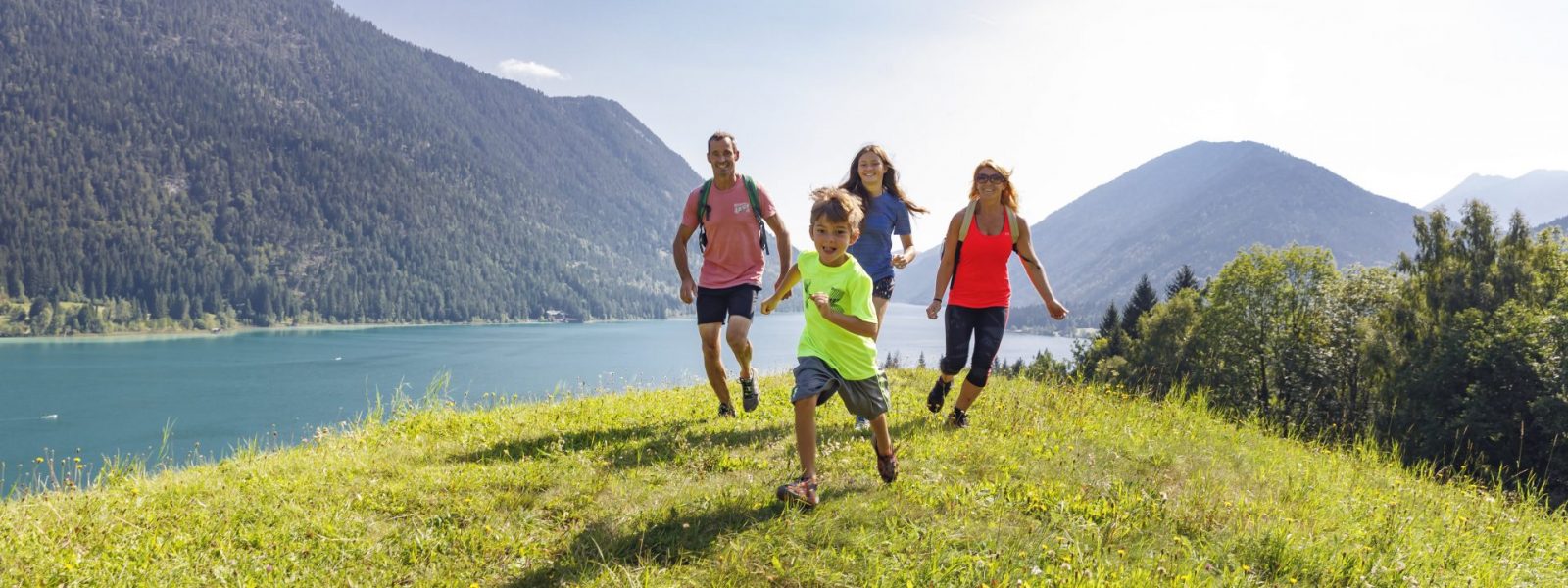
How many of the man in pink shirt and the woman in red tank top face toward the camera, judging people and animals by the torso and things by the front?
2

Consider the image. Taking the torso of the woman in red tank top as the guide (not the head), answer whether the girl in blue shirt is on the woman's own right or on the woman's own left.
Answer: on the woman's own right

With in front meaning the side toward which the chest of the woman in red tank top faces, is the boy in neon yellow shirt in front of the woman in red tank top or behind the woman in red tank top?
in front

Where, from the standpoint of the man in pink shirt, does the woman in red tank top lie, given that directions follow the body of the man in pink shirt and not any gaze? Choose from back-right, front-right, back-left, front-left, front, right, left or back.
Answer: left

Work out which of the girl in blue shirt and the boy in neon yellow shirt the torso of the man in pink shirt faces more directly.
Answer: the boy in neon yellow shirt

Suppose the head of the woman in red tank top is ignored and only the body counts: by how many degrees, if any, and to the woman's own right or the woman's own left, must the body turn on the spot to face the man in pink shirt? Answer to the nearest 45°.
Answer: approximately 90° to the woman's own right

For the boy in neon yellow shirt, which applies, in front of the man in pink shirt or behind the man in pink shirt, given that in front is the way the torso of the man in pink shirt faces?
in front

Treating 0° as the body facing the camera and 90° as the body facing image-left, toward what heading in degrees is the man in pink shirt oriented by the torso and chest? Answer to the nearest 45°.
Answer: approximately 0°

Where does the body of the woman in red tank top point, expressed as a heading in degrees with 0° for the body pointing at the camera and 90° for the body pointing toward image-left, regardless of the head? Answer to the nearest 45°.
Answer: approximately 0°

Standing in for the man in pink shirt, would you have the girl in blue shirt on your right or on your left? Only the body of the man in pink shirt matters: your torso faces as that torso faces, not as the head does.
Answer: on your left

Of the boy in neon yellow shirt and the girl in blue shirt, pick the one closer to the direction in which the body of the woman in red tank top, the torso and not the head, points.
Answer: the boy in neon yellow shirt
